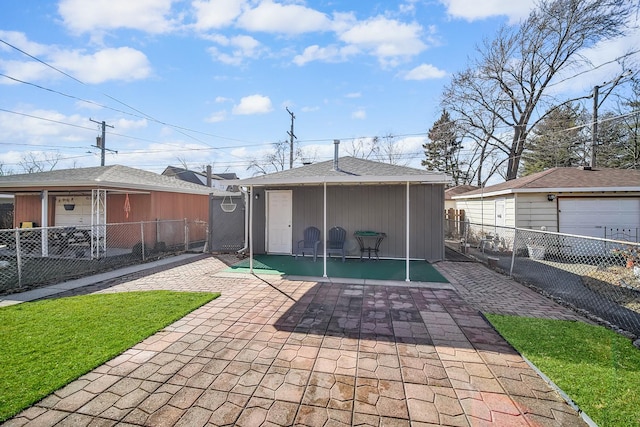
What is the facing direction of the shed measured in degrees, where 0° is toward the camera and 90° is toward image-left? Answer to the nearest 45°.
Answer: approximately 0°

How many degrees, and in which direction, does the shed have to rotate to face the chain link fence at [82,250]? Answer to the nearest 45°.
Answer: approximately 90° to its right

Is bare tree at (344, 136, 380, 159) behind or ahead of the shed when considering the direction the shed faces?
behind

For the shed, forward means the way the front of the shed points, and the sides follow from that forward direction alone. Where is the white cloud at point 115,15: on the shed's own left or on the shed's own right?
on the shed's own right

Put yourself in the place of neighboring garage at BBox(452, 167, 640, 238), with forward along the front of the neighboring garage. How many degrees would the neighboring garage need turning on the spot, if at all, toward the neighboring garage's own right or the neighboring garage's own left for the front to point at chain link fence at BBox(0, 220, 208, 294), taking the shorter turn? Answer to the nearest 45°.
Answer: approximately 45° to the neighboring garage's own right

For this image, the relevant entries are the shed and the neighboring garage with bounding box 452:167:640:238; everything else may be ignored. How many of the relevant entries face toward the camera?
2

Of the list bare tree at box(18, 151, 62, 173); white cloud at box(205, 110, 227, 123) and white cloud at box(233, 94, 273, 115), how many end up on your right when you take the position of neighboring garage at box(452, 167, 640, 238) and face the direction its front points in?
3
